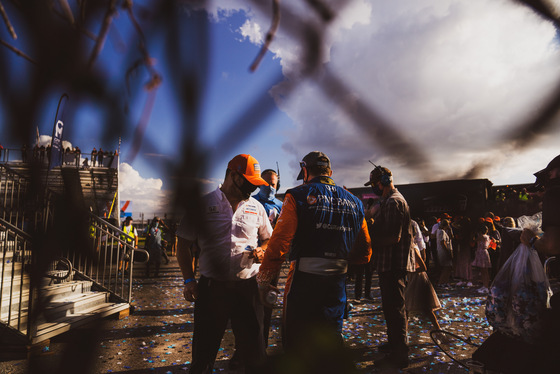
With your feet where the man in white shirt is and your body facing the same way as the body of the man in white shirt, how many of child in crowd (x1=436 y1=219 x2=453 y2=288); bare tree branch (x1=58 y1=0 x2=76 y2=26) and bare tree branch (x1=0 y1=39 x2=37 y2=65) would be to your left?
1

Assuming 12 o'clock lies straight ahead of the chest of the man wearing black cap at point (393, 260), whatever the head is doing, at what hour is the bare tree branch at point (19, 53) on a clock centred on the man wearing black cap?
The bare tree branch is roughly at 9 o'clock from the man wearing black cap.

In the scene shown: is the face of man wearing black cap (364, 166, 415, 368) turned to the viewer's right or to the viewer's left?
to the viewer's left

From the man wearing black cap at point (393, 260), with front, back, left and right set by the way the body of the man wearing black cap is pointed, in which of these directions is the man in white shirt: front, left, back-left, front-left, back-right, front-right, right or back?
front-left

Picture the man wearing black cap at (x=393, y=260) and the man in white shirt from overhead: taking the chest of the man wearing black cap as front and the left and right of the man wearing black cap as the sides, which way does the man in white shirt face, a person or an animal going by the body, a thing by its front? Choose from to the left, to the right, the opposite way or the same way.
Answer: the opposite way

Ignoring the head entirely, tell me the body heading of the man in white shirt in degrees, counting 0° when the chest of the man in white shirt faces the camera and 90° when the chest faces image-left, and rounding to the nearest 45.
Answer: approximately 315°

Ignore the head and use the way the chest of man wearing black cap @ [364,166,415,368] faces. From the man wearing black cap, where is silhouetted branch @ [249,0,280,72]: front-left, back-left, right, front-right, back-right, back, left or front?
left

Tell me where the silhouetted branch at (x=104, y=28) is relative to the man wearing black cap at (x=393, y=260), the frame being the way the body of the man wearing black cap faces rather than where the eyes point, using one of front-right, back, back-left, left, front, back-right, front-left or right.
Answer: left

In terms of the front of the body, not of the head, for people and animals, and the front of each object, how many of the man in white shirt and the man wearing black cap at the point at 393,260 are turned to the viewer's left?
1

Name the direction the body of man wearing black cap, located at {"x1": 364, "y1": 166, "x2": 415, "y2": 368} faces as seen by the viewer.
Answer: to the viewer's left
